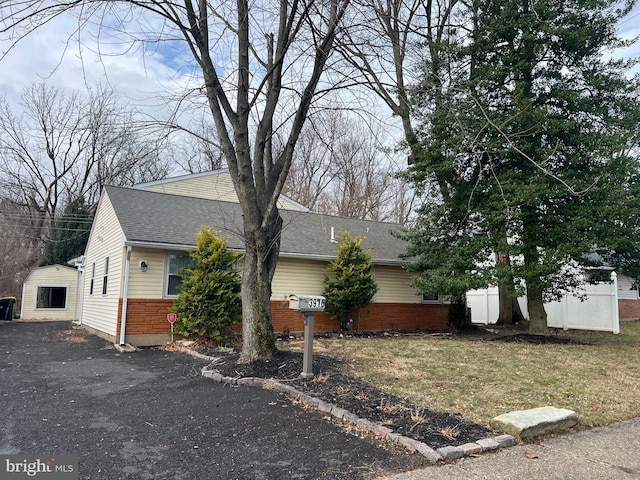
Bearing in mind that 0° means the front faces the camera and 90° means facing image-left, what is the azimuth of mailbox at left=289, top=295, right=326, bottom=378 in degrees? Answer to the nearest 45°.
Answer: approximately 45°

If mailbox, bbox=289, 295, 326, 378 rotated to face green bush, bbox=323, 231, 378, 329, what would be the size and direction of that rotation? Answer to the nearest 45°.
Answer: approximately 135° to its right

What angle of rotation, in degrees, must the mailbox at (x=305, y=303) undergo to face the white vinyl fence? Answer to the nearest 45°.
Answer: approximately 180°

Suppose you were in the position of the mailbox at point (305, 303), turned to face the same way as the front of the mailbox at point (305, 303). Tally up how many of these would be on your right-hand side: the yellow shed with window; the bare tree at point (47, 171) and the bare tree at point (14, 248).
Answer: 3

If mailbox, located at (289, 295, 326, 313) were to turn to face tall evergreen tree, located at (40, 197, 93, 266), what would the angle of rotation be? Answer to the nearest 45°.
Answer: approximately 90° to its right

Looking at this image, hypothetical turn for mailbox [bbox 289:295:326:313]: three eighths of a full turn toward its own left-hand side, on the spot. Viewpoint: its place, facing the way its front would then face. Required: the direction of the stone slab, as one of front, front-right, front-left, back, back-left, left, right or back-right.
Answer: front-right

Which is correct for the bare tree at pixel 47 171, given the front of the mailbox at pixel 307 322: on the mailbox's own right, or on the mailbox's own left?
on the mailbox's own right

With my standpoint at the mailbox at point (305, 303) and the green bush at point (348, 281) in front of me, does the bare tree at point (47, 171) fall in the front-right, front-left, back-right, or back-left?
front-left

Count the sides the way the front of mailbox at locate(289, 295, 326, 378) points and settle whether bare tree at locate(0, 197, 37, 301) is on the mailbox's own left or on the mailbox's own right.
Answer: on the mailbox's own right

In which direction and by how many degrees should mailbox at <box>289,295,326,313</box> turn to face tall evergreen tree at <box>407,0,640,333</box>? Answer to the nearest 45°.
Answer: approximately 180°

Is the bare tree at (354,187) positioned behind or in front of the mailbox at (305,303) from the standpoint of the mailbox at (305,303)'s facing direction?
behind

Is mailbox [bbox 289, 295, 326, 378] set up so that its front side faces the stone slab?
no

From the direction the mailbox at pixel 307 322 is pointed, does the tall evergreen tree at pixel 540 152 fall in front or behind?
behind
